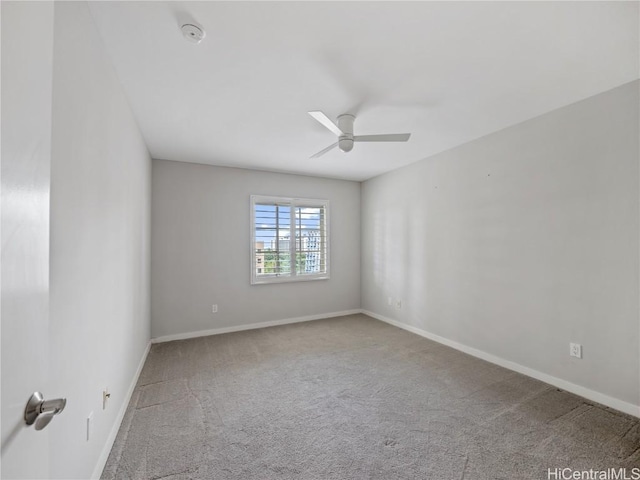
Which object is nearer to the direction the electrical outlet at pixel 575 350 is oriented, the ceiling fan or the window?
the ceiling fan

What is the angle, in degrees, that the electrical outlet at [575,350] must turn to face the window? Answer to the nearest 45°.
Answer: approximately 45° to its right

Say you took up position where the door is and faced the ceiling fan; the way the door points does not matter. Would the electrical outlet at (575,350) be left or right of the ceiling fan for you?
right

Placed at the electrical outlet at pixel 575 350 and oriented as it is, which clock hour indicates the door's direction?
The door is roughly at 11 o'clock from the electrical outlet.

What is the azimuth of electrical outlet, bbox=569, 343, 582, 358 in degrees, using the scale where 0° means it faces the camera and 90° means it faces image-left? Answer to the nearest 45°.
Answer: approximately 45°
